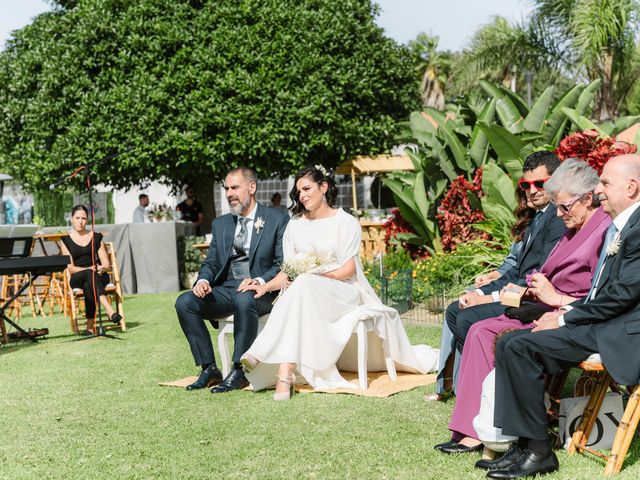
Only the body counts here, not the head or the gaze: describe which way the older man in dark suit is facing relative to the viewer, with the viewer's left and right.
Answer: facing to the left of the viewer

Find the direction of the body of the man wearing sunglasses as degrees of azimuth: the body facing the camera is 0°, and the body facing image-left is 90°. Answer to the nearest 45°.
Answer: approximately 45°

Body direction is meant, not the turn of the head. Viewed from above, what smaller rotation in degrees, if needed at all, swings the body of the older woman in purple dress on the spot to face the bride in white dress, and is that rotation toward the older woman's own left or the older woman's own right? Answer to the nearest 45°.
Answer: approximately 45° to the older woman's own right

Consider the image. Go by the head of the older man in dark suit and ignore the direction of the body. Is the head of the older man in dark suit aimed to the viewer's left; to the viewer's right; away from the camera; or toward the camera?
to the viewer's left

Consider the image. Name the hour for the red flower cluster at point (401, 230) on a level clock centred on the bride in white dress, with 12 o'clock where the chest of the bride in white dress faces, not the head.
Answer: The red flower cluster is roughly at 5 o'clock from the bride in white dress.

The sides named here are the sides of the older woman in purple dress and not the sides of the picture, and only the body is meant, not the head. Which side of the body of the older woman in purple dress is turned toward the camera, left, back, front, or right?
left

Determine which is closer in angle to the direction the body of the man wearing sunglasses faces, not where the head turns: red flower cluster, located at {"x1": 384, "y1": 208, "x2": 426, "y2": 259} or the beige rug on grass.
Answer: the beige rug on grass

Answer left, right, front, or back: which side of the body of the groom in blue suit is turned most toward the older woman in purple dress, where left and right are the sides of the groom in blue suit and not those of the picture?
left

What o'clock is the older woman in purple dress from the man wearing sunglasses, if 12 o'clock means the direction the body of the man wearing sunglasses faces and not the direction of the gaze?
The older woman in purple dress is roughly at 10 o'clock from the man wearing sunglasses.

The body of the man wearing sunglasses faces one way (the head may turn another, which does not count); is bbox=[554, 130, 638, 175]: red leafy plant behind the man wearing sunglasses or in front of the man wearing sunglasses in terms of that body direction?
behind

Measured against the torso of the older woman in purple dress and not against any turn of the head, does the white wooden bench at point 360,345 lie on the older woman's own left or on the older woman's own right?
on the older woman's own right

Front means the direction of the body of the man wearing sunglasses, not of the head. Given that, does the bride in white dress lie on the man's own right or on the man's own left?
on the man's own right

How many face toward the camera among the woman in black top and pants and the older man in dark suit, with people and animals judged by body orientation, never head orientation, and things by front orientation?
1
